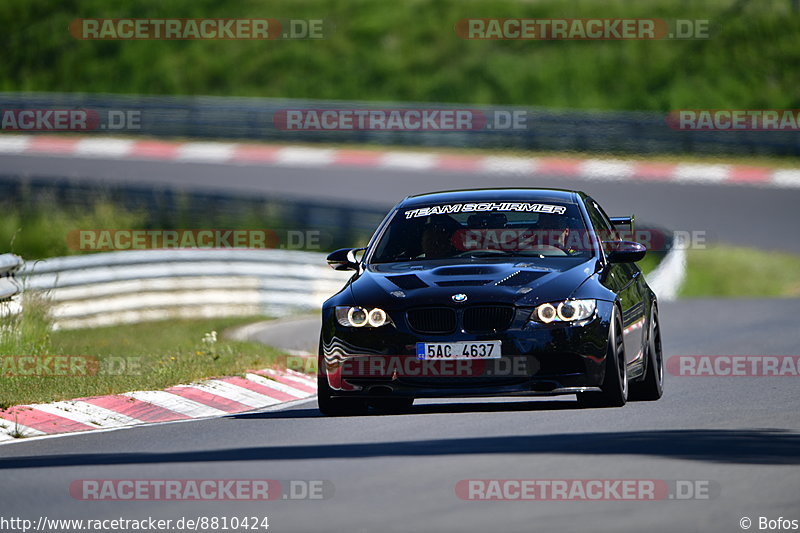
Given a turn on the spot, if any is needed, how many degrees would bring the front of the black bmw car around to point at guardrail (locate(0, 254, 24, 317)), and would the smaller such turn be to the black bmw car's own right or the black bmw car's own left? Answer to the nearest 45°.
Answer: approximately 135° to the black bmw car's own right

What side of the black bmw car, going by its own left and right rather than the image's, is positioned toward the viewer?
front

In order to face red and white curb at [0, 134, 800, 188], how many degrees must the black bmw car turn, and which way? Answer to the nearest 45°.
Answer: approximately 180°

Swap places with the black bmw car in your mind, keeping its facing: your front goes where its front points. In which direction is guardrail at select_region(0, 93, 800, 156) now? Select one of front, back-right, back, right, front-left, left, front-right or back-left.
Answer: back

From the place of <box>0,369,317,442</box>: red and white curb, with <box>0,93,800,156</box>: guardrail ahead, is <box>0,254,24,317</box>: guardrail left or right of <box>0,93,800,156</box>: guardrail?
left

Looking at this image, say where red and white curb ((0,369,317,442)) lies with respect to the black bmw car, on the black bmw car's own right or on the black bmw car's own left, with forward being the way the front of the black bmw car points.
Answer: on the black bmw car's own right
